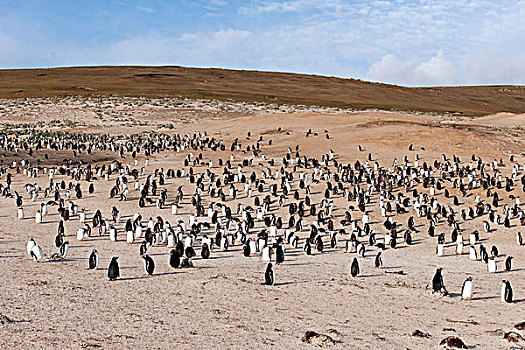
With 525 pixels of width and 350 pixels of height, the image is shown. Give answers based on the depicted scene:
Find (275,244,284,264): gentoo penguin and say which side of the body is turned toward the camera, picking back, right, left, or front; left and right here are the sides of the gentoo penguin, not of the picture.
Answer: back

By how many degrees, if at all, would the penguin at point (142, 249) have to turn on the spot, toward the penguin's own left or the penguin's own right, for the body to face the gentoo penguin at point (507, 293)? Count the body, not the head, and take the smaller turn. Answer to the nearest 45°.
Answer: approximately 135° to the penguin's own left

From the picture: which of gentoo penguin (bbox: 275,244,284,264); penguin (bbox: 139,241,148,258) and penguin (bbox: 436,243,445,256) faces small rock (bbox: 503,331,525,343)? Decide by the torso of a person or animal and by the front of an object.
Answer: penguin (bbox: 436,243,445,256)

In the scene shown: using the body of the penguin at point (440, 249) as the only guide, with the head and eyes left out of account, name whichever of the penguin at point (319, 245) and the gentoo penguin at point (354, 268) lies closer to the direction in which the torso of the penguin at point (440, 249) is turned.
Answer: the gentoo penguin

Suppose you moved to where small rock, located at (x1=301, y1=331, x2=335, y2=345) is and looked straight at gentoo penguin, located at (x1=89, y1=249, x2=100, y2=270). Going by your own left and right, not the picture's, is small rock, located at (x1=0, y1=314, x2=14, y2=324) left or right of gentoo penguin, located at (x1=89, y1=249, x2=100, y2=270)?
left

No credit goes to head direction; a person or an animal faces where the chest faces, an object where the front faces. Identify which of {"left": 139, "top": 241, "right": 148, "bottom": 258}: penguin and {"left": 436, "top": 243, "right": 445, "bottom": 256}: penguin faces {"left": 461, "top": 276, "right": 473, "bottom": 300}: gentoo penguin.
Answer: {"left": 436, "top": 243, "right": 445, "bottom": 256}: penguin
